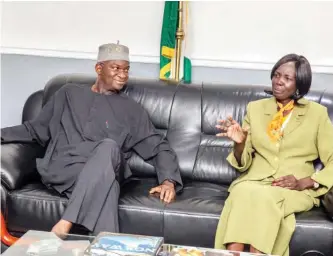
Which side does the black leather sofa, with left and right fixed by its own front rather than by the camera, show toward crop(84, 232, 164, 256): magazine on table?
front

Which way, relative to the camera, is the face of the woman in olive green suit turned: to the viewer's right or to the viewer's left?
to the viewer's left

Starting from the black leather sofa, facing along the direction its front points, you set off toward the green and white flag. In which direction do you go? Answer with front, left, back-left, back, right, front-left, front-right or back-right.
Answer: back

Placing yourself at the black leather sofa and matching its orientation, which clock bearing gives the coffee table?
The coffee table is roughly at 1 o'clock from the black leather sofa.

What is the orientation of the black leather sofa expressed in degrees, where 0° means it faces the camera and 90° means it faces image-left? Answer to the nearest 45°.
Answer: approximately 0°
